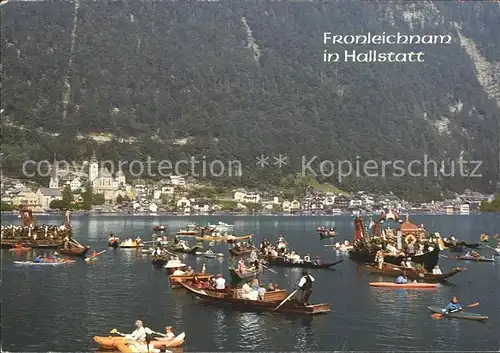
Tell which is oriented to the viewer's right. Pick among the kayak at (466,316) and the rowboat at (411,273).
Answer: the rowboat

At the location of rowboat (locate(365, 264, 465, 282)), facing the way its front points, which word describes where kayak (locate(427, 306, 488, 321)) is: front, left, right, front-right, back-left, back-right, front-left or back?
right

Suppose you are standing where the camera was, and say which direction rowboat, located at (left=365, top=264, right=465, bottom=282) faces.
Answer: facing to the right of the viewer

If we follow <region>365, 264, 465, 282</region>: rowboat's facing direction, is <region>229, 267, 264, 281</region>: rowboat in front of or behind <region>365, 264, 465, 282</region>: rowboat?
behind

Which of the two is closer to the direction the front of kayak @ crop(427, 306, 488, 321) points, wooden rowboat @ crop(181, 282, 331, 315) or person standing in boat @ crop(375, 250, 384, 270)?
the wooden rowboat

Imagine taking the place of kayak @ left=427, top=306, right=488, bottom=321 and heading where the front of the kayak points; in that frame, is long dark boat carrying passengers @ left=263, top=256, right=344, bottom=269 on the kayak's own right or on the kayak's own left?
on the kayak's own left
